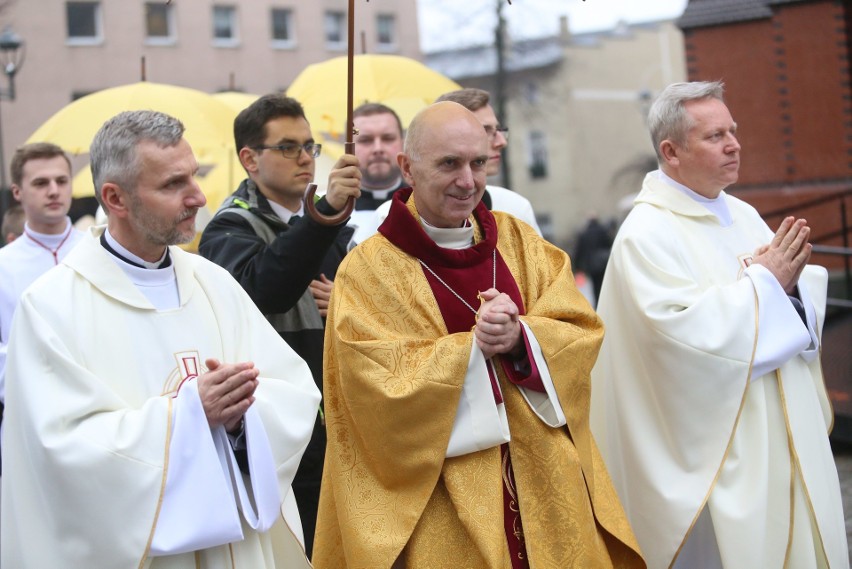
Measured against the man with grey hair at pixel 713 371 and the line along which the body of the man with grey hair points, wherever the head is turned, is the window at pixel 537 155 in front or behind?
behind

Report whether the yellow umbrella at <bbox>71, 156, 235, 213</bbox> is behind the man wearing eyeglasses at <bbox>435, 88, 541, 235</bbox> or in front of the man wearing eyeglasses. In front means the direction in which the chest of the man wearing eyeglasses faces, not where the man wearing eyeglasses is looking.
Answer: behind

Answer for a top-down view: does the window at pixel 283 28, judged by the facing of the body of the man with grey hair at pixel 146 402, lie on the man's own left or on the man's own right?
on the man's own left

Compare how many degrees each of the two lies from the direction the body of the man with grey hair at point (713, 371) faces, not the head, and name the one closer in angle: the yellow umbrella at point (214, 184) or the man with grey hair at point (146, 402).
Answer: the man with grey hair

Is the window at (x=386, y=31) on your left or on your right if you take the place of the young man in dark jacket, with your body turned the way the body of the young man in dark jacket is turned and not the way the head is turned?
on your left
